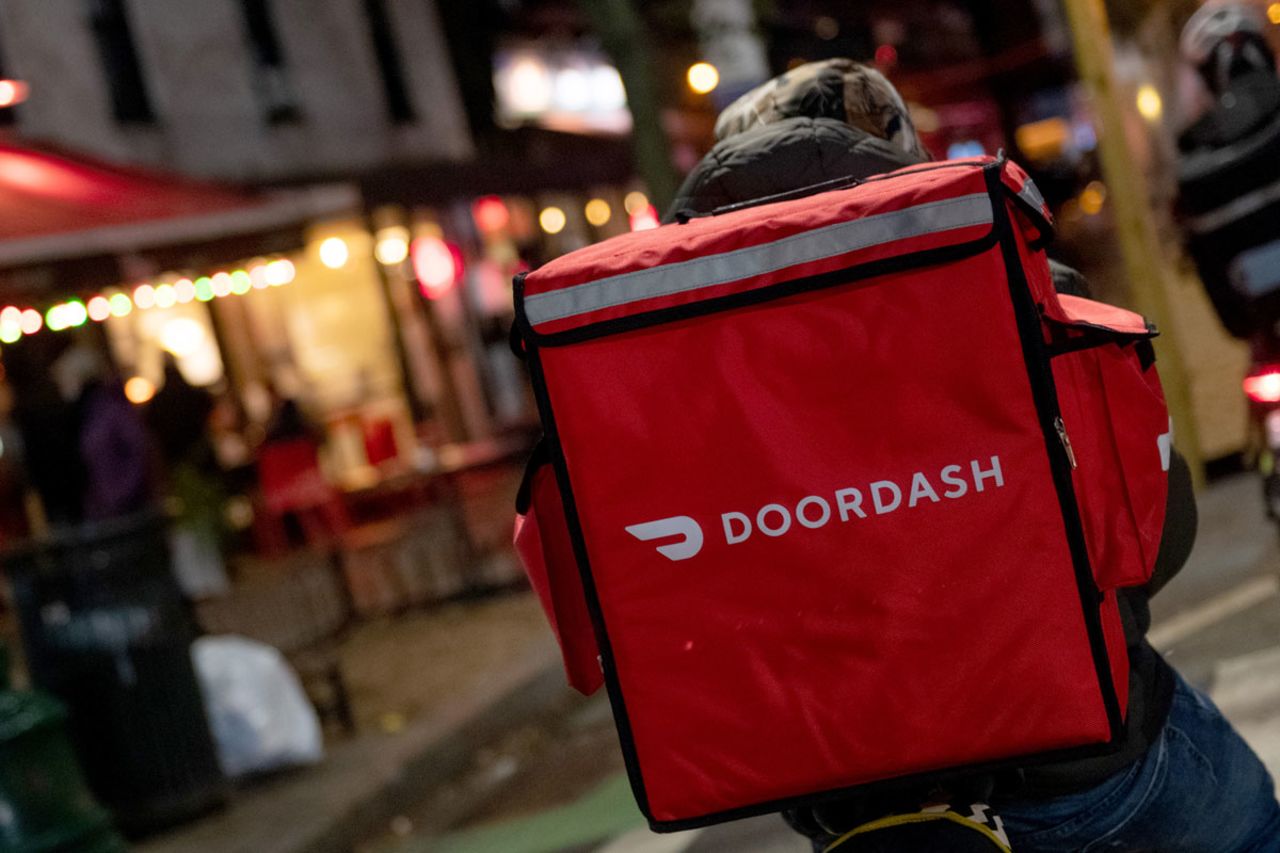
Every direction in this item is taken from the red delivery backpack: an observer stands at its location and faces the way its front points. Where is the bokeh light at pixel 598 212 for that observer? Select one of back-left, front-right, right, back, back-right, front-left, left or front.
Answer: back

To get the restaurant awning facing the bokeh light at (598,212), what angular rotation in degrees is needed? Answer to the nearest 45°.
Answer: approximately 90° to its left

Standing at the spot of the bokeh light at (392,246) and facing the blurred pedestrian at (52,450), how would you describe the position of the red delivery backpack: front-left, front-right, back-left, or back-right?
front-left

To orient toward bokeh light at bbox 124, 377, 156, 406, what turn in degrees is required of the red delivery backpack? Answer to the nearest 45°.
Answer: approximately 135° to its right

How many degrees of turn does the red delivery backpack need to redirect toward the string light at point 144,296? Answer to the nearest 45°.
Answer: approximately 135° to its right

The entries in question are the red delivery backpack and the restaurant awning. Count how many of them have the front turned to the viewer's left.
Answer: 0

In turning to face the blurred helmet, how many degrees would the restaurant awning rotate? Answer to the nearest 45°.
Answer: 0° — it already faces it

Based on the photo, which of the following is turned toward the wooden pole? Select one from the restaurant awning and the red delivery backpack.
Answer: the restaurant awning

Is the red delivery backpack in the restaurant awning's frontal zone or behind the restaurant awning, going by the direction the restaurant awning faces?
frontal zone

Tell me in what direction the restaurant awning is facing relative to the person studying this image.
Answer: facing the viewer and to the right of the viewer

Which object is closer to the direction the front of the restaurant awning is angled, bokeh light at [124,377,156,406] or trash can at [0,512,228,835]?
the trash can

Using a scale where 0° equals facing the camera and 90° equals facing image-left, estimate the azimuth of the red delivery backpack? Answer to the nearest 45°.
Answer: approximately 0°
